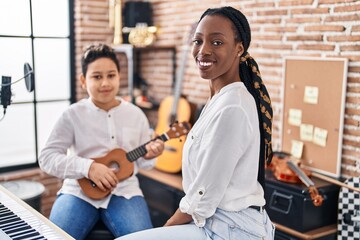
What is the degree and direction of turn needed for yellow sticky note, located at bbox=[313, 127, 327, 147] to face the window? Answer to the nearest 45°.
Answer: approximately 45° to its right

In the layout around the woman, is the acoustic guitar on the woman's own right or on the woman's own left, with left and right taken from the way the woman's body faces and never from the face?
on the woman's own right

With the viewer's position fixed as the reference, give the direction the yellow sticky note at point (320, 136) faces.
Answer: facing the viewer and to the left of the viewer

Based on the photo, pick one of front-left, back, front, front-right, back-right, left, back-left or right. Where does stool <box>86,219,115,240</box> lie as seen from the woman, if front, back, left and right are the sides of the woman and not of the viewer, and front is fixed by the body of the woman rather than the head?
front-right

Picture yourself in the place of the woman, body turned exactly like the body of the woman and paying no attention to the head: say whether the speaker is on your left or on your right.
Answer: on your right

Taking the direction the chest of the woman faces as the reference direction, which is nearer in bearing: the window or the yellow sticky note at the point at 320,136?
the window
